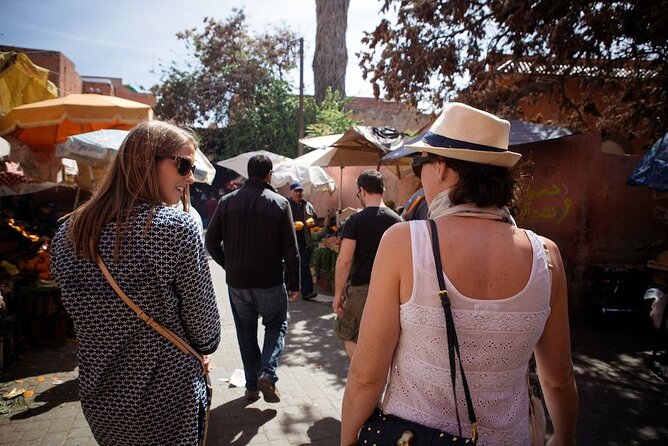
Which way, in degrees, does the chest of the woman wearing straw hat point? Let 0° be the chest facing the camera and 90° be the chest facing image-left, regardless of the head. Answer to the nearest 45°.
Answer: approximately 180°

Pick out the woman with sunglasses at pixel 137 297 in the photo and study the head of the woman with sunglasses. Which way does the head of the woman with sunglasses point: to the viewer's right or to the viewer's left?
to the viewer's right

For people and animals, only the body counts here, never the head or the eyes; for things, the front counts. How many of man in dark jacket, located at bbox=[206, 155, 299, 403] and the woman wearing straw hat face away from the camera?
2

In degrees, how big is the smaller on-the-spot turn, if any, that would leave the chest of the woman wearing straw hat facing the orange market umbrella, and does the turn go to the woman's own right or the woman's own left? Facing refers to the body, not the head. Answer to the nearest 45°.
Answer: approximately 45° to the woman's own left

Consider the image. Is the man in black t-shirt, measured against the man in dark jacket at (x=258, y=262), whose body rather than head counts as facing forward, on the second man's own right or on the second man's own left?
on the second man's own right

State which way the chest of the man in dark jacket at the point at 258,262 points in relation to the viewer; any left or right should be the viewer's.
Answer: facing away from the viewer

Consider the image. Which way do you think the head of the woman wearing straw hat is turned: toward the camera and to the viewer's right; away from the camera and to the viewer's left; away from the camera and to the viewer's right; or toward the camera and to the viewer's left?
away from the camera and to the viewer's left

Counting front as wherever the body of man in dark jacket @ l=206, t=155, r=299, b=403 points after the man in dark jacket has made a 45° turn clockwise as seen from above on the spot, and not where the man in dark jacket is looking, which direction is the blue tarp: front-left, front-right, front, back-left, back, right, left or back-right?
front-right

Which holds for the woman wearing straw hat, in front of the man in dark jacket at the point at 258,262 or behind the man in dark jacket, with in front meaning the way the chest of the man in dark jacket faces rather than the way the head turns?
behind

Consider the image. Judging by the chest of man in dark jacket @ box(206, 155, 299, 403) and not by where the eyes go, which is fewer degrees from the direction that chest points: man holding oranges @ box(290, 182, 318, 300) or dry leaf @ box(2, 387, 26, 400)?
the man holding oranges

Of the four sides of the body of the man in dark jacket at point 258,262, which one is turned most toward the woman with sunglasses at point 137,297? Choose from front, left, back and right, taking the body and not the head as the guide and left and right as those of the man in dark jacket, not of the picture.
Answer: back
